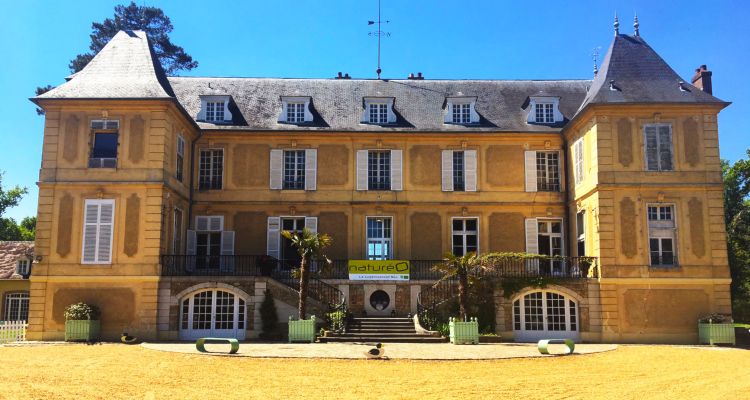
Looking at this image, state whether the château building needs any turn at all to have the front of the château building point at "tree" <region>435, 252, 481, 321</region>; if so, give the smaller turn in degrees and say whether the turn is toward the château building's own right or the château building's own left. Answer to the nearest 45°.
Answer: approximately 45° to the château building's own left

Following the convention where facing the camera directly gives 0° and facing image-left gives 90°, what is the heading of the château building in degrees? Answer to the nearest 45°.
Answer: approximately 0°

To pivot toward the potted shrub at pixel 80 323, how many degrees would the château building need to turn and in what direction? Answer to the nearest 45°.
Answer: approximately 90° to its right

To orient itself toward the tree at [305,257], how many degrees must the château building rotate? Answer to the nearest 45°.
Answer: approximately 45° to its right

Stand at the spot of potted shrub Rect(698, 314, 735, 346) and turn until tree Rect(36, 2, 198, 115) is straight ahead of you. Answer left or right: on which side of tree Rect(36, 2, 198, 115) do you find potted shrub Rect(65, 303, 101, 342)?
left

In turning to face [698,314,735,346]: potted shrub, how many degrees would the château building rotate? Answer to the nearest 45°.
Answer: approximately 90° to its left

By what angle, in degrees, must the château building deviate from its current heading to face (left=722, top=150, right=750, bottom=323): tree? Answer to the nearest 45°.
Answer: approximately 135° to its left

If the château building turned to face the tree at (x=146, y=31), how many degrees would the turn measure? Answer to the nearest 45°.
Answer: approximately 135° to its right
